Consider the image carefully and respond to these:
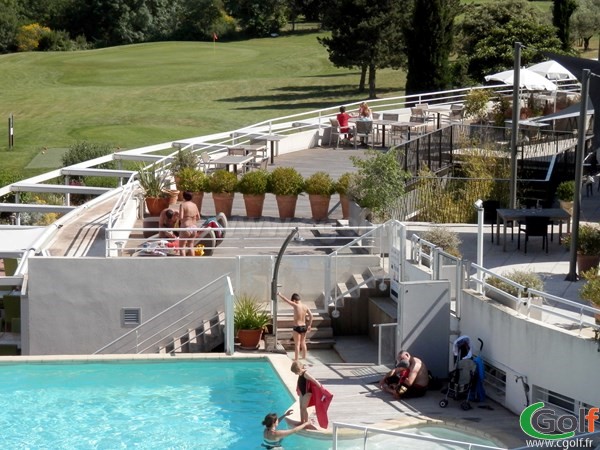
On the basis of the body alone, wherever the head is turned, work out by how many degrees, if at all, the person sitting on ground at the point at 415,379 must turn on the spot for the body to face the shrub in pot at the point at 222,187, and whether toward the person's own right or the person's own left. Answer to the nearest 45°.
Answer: approximately 45° to the person's own right

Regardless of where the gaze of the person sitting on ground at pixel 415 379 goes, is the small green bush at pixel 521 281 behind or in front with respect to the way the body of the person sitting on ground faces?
behind

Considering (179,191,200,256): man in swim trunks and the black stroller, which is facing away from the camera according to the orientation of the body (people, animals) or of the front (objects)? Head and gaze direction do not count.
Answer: the man in swim trunks

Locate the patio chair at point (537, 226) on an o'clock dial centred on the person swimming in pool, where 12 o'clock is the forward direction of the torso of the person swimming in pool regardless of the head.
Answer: The patio chair is roughly at 12 o'clock from the person swimming in pool.

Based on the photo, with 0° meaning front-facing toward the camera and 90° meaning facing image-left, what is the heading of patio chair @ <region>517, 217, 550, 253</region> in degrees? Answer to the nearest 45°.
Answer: approximately 135°

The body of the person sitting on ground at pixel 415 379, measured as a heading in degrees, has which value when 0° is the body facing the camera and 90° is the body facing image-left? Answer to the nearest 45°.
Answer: approximately 90°

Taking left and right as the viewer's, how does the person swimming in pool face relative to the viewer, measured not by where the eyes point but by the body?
facing away from the viewer and to the right of the viewer
